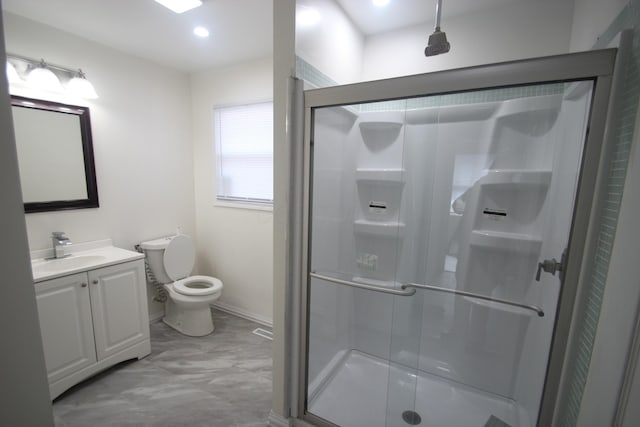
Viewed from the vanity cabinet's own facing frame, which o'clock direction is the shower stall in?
The shower stall is roughly at 12 o'clock from the vanity cabinet.

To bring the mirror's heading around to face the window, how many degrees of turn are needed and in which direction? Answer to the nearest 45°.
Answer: approximately 45° to its left

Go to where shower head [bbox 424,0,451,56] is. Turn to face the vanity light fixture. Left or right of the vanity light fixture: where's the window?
right

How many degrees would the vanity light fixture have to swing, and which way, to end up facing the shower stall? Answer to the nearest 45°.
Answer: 0° — it already faces it

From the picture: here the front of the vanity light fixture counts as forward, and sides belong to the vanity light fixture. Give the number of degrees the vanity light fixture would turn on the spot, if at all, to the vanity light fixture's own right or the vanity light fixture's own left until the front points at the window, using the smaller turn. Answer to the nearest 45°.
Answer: approximately 45° to the vanity light fixture's own left
